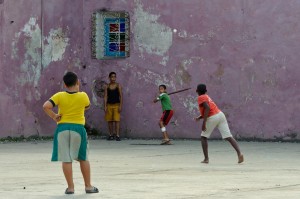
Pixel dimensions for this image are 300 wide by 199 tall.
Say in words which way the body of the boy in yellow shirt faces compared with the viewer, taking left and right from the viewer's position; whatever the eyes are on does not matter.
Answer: facing away from the viewer

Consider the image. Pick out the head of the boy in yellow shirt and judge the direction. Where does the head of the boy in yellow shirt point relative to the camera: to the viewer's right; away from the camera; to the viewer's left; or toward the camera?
away from the camera
